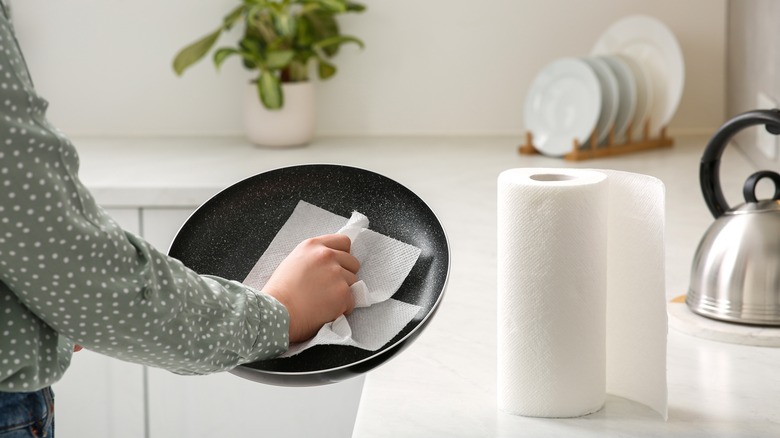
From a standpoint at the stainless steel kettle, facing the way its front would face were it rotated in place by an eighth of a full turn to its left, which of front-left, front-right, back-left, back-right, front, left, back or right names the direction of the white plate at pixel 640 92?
front-left

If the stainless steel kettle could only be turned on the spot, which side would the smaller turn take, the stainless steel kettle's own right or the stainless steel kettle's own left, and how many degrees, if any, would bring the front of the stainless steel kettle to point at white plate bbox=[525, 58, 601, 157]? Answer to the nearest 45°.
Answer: approximately 90° to the stainless steel kettle's own left

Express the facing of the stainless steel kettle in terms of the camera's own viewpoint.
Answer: facing to the right of the viewer

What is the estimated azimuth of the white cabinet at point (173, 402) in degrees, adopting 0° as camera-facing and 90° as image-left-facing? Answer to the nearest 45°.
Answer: approximately 0°

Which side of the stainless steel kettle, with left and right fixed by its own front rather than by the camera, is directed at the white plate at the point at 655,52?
left

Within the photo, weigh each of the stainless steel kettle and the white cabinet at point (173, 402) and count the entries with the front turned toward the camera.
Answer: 1
